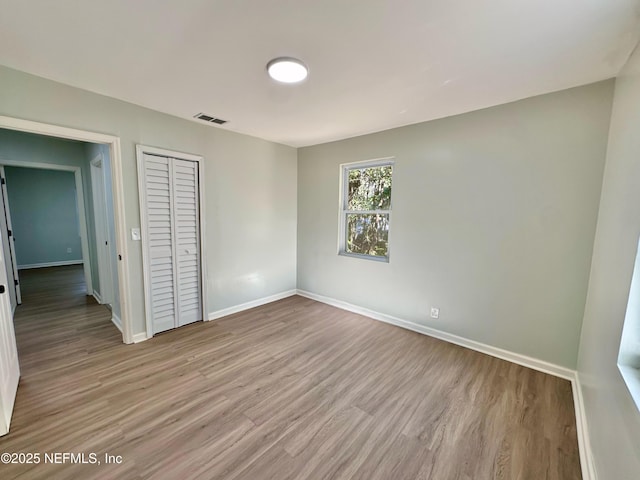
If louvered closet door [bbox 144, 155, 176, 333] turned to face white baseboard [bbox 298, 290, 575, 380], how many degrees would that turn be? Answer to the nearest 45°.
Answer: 0° — it already faces it

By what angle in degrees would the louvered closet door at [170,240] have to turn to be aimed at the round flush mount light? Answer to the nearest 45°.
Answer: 0° — it already faces it

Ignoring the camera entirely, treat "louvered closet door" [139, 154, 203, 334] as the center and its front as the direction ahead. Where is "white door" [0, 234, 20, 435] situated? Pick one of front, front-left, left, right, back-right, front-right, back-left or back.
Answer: right

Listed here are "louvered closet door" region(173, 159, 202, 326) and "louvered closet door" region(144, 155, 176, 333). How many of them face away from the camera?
0

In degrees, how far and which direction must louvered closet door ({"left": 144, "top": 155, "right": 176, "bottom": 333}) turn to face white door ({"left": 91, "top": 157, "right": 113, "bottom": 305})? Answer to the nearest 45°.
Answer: approximately 180°

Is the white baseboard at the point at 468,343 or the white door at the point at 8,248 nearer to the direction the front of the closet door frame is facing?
the white baseboard

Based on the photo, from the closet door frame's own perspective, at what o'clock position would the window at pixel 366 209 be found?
The window is roughly at 11 o'clock from the closet door frame.
